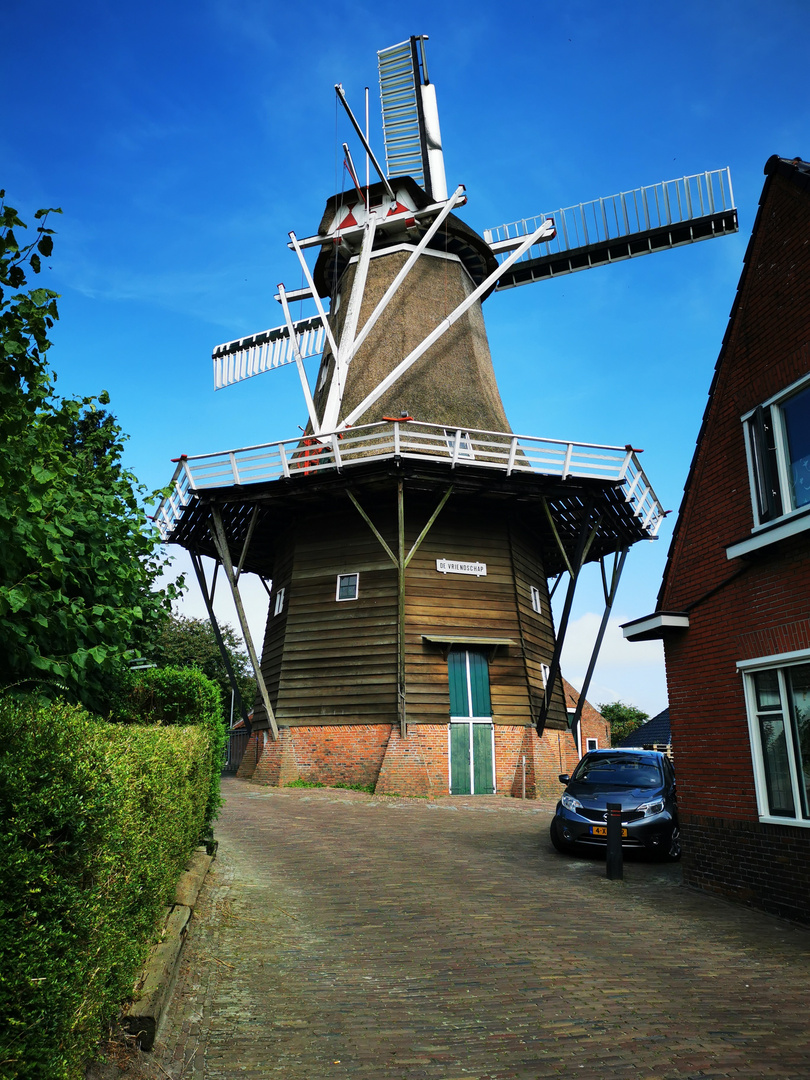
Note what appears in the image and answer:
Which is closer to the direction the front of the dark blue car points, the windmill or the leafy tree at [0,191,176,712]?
the leafy tree

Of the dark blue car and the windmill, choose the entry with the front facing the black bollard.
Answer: the dark blue car

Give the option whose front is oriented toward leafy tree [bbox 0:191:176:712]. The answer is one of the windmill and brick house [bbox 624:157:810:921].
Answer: the brick house

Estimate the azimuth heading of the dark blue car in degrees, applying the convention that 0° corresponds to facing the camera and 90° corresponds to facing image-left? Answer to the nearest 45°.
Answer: approximately 0°

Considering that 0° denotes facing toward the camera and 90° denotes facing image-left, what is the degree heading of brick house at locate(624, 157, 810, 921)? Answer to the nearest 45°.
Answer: approximately 45°

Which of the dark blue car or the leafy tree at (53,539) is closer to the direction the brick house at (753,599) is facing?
the leafy tree
